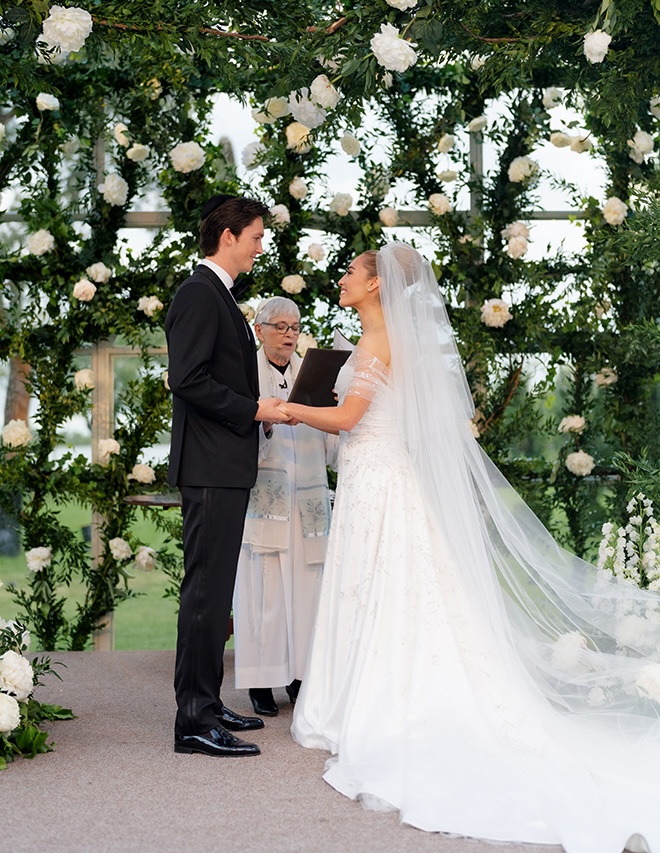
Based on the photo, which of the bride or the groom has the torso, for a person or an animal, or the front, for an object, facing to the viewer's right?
the groom

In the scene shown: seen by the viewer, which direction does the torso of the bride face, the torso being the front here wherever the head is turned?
to the viewer's left

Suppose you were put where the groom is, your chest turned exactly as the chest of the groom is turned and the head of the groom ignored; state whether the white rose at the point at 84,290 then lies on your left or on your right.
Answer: on your left

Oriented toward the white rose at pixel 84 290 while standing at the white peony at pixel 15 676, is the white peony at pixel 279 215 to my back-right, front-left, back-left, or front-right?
front-right

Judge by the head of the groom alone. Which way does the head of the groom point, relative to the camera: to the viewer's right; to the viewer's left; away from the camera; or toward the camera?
to the viewer's right

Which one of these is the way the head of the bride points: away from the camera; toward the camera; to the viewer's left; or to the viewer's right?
to the viewer's left

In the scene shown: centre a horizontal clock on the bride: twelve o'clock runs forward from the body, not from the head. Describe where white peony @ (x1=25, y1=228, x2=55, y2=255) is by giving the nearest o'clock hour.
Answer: The white peony is roughly at 1 o'clock from the bride.

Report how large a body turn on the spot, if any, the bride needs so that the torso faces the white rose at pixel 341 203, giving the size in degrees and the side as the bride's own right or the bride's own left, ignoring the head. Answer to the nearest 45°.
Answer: approximately 90° to the bride's own right

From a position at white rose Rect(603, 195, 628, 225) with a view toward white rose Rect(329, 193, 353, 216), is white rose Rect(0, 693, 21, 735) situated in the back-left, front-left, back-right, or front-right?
front-left

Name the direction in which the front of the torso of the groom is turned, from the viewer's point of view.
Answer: to the viewer's right

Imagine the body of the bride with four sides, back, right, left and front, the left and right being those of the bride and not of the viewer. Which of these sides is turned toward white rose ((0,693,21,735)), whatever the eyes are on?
front

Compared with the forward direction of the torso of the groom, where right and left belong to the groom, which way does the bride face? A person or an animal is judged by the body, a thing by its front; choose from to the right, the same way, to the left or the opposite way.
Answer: the opposite way

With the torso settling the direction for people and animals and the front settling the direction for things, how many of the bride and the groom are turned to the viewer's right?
1

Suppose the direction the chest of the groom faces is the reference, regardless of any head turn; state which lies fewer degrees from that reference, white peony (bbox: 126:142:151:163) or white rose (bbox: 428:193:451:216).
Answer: the white rose

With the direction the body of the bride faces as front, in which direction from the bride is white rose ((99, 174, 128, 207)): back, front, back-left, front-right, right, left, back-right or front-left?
front-right

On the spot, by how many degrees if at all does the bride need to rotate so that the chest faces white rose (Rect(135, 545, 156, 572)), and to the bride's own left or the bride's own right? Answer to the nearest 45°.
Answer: approximately 45° to the bride's own right
